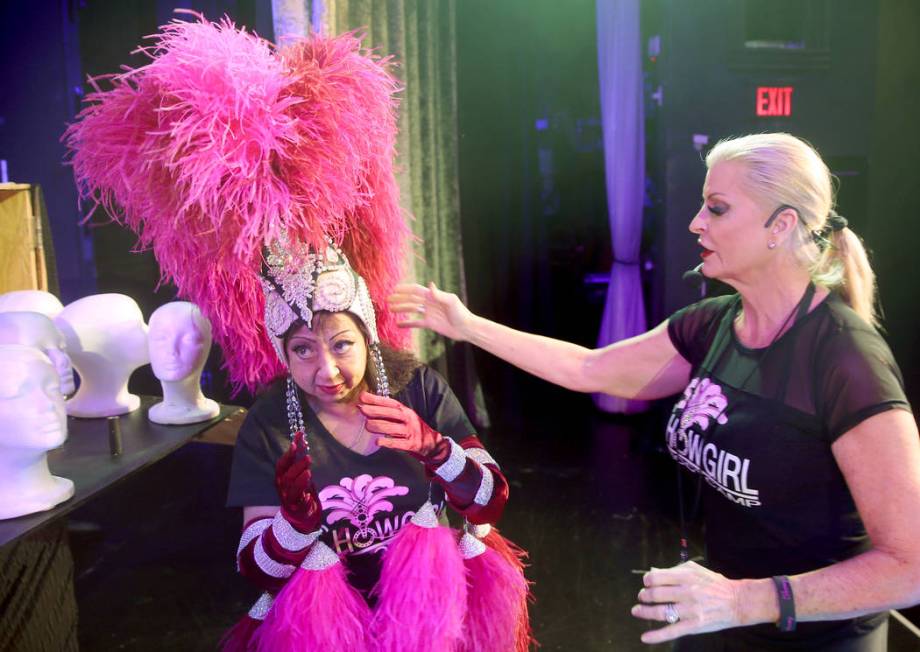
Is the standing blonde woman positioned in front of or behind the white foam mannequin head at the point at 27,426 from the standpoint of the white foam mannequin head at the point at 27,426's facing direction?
in front

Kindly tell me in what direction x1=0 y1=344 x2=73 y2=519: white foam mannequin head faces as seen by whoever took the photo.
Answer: facing the viewer and to the right of the viewer

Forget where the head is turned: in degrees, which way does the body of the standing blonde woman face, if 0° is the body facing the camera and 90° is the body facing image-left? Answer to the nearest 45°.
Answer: approximately 45°

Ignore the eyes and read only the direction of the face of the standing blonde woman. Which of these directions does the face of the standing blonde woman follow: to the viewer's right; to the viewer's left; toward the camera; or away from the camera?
to the viewer's left

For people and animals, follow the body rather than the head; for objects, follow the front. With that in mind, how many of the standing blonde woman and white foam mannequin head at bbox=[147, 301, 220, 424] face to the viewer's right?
0

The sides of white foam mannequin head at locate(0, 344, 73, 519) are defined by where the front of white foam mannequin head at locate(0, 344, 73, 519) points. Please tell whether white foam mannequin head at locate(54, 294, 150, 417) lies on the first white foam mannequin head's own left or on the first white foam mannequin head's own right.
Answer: on the first white foam mannequin head's own left

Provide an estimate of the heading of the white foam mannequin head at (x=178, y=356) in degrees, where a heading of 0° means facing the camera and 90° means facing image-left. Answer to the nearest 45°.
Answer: approximately 45°

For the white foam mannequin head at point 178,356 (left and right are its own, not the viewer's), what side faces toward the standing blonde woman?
left

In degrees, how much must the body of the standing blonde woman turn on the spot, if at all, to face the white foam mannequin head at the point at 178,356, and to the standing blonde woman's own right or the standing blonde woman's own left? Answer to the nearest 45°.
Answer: approximately 90° to the standing blonde woman's own right

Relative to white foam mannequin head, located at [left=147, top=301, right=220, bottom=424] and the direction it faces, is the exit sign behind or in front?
behind

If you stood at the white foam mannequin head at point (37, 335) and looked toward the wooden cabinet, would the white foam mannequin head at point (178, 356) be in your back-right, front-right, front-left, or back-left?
front-right

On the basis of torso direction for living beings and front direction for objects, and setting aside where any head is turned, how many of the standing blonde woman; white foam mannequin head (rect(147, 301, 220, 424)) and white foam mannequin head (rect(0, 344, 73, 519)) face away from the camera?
0
